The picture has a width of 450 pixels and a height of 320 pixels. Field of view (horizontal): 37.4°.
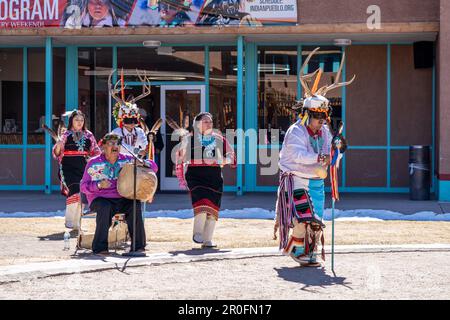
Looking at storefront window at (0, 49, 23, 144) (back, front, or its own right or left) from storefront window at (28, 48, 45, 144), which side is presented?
left

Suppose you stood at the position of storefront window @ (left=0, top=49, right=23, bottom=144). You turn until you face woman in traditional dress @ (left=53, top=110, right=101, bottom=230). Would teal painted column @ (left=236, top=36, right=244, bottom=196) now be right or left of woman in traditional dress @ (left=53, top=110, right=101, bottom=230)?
left

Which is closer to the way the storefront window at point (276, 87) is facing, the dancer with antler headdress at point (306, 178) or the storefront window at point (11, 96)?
the dancer with antler headdress

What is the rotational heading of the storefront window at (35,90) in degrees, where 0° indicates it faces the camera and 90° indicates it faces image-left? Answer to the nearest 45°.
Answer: approximately 0°

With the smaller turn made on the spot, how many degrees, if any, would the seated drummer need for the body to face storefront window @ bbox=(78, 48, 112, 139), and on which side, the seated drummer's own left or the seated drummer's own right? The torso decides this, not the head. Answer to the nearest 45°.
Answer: approximately 135° to the seated drummer's own left

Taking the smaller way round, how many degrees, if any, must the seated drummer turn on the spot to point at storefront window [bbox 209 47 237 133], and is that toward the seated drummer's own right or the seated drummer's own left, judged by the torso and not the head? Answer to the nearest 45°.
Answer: approximately 135° to the seated drummer's own left

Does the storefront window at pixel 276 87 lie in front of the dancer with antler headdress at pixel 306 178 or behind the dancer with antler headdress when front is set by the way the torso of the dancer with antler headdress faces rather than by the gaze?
behind
